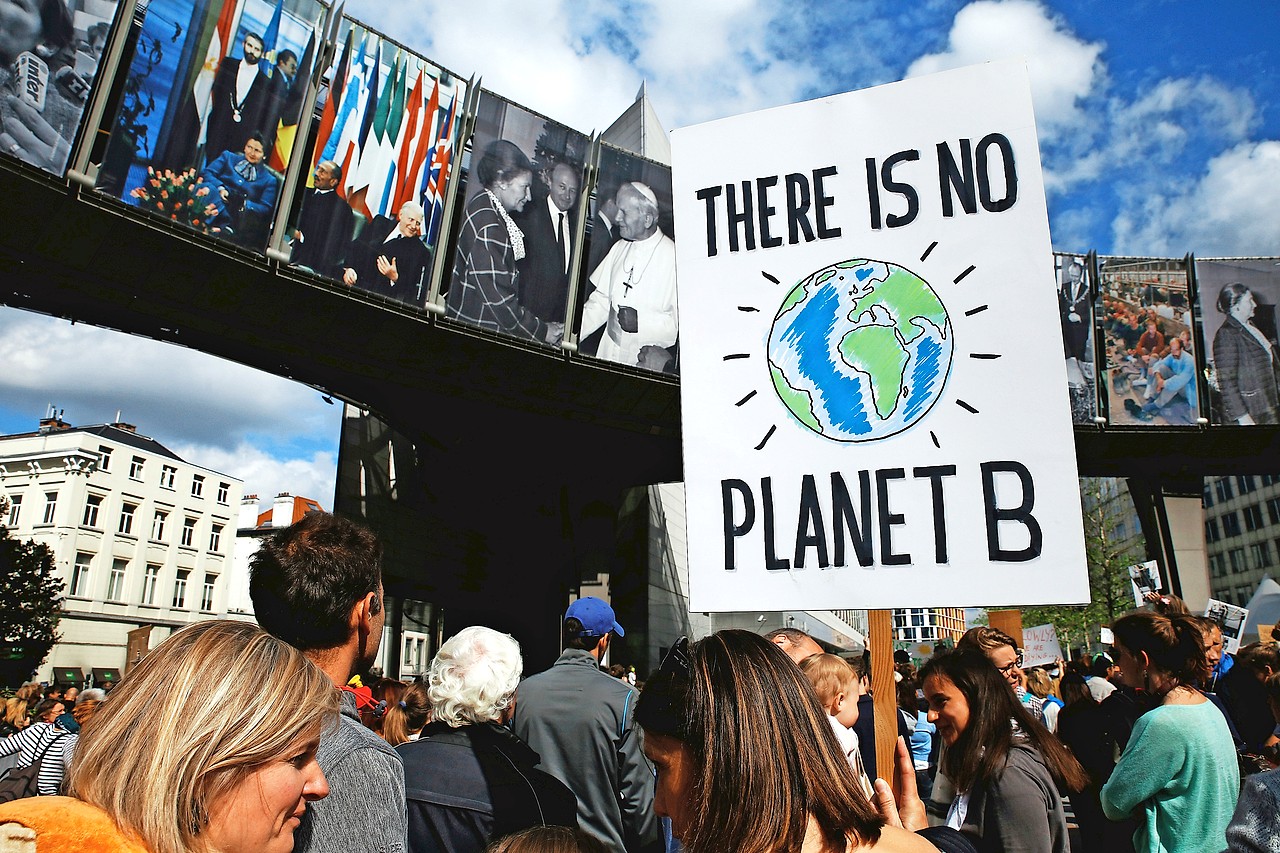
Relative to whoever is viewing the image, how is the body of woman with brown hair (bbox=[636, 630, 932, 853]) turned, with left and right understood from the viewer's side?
facing to the left of the viewer

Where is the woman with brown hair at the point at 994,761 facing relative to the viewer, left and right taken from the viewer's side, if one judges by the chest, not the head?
facing to the left of the viewer

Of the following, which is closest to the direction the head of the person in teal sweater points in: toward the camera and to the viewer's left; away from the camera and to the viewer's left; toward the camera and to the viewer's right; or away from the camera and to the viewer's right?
away from the camera and to the viewer's left

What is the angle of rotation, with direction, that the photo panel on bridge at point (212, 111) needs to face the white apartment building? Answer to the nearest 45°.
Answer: approximately 180°

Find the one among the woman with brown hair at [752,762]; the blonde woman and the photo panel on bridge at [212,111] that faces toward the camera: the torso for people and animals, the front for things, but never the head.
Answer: the photo panel on bridge

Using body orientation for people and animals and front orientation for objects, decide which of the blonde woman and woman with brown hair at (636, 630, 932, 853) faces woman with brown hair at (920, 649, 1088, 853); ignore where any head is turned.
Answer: the blonde woman

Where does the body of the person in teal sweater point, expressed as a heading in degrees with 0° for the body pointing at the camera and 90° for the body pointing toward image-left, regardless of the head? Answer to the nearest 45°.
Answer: approximately 135°

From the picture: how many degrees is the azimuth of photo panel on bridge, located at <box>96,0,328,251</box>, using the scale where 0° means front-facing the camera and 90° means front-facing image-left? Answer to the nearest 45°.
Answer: approximately 0°

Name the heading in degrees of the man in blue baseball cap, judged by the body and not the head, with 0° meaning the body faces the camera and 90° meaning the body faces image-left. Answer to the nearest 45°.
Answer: approximately 225°

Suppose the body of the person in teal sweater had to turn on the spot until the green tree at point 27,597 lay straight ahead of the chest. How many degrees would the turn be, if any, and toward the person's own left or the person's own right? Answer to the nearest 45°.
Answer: approximately 45° to the person's own left

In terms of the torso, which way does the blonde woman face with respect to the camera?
to the viewer's right

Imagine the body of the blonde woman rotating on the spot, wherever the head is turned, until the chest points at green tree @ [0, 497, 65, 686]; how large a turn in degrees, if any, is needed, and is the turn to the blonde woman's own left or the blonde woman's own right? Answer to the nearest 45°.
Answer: approximately 90° to the blonde woman's own left

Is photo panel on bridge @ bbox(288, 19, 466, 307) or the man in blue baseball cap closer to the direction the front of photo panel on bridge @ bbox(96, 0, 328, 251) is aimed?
the man in blue baseball cap

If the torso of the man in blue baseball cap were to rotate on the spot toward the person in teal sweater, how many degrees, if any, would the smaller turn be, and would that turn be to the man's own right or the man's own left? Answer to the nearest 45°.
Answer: approximately 45° to the man's own right
